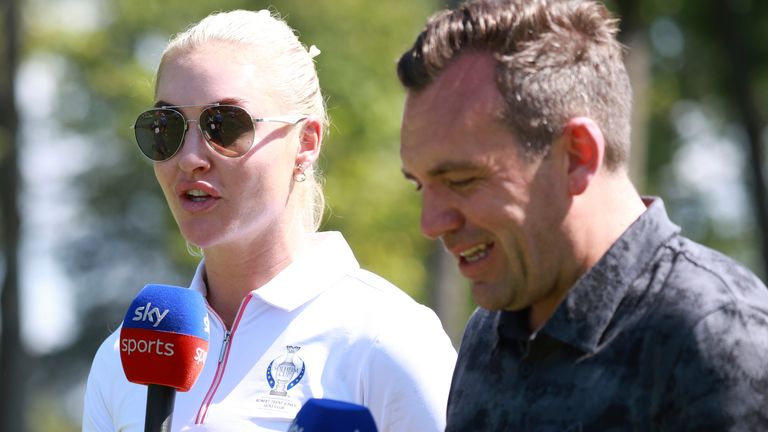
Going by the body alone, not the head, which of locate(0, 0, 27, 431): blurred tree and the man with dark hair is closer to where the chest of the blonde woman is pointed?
the man with dark hair

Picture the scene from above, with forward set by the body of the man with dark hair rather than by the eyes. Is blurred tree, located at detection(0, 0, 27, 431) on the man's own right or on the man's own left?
on the man's own right

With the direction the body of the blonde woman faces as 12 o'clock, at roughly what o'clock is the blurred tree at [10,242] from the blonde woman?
The blurred tree is roughly at 4 o'clock from the blonde woman.

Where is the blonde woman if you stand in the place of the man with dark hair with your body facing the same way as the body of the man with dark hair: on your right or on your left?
on your right

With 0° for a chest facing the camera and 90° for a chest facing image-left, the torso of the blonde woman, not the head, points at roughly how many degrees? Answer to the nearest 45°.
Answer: approximately 45°

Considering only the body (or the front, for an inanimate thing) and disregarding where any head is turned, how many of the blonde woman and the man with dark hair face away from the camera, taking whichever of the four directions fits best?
0

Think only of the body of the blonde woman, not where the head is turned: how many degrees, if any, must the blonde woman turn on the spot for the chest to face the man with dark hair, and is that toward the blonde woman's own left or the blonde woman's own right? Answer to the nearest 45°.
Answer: approximately 90° to the blonde woman's own left

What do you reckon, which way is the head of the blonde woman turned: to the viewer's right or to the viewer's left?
to the viewer's left
